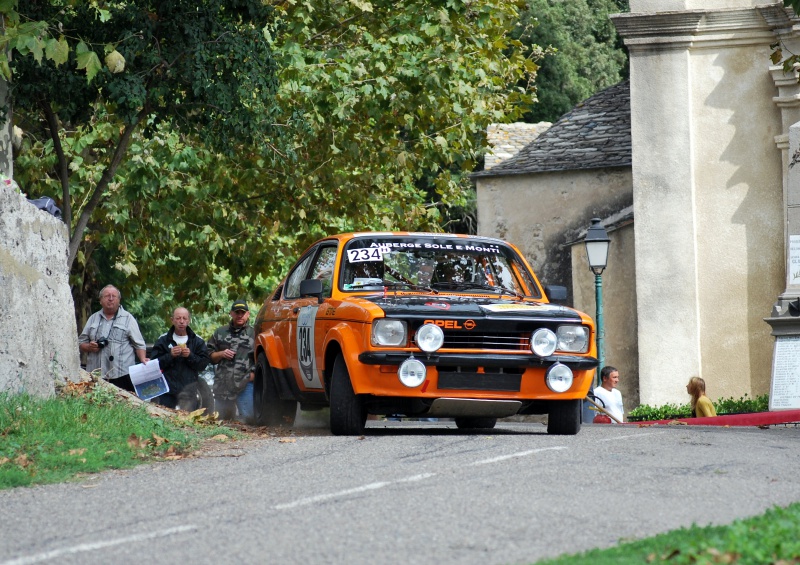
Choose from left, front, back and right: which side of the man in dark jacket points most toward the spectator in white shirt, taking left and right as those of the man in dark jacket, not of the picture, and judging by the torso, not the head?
left

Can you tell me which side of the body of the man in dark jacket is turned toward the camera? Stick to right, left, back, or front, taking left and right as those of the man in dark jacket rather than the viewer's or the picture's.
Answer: front

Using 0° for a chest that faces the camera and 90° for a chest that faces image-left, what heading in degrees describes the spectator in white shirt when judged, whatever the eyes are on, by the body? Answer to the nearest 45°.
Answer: approximately 315°

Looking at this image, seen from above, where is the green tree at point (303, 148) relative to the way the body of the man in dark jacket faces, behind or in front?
behind

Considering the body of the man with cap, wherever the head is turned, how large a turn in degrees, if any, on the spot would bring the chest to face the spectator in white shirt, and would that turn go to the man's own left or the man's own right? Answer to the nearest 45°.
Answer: approximately 90° to the man's own left

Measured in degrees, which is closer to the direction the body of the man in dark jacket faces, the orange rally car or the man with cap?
the orange rally car

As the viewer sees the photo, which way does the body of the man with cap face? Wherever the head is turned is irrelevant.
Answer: toward the camera

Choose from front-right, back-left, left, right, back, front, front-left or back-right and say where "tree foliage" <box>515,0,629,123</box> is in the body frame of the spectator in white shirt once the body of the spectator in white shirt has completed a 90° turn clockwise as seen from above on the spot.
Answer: back-right
